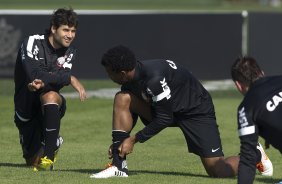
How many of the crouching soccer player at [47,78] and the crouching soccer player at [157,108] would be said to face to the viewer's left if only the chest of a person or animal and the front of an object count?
1

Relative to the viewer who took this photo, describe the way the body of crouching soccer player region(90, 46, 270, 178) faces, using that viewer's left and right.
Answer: facing to the left of the viewer

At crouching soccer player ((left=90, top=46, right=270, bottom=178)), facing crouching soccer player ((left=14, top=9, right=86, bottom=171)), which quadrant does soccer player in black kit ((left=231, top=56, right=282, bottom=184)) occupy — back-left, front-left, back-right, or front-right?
back-left

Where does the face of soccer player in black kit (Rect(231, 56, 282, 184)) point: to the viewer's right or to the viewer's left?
to the viewer's left

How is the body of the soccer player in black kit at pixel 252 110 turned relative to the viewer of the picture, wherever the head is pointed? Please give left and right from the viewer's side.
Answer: facing away from the viewer and to the left of the viewer

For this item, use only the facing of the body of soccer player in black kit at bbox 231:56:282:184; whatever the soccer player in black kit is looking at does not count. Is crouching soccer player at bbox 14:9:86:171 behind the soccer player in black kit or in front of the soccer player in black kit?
in front
